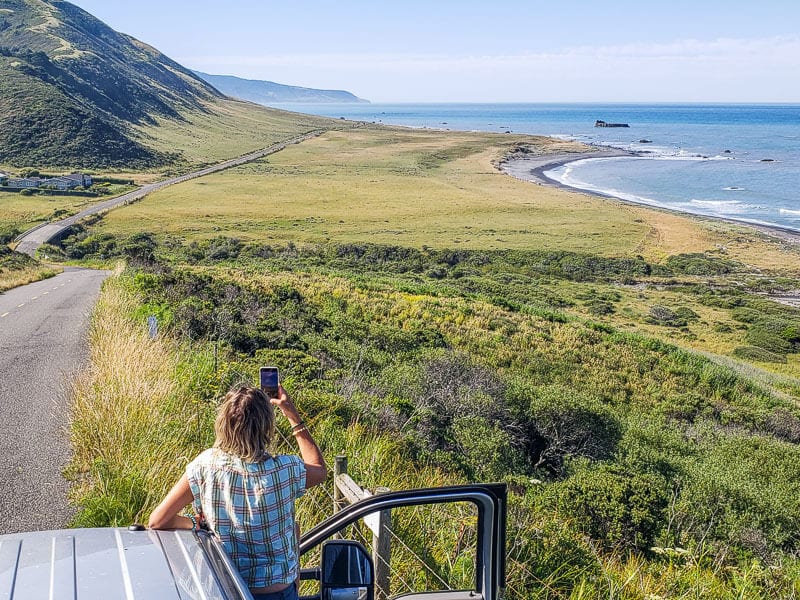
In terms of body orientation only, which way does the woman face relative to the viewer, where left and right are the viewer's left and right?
facing away from the viewer

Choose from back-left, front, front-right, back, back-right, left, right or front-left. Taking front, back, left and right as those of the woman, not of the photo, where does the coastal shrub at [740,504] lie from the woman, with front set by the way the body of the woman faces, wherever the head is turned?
front-right

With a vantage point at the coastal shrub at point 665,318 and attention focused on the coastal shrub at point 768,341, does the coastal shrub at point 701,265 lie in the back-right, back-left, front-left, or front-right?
back-left

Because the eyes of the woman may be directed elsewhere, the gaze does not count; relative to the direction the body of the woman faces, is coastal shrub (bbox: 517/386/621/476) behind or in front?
in front

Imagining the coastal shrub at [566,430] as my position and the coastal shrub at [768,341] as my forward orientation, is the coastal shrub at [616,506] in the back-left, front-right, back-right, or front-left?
back-right

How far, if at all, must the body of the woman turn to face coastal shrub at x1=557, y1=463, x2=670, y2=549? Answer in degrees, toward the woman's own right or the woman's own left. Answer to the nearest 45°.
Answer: approximately 45° to the woman's own right

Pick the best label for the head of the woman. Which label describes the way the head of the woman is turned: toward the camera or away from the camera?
away from the camera

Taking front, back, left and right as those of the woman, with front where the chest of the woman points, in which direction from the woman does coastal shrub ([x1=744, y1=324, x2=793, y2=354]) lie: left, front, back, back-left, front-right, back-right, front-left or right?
front-right

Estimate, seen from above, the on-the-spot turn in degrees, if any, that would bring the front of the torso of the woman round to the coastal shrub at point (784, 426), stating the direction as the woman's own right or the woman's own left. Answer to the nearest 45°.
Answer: approximately 45° to the woman's own right
